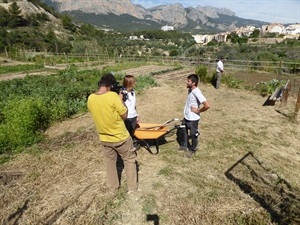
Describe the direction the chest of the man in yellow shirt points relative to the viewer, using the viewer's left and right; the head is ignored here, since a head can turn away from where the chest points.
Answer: facing away from the viewer and to the right of the viewer

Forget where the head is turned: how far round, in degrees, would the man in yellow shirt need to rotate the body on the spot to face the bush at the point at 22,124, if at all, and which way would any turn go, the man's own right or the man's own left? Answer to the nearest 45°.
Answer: approximately 90° to the man's own left
